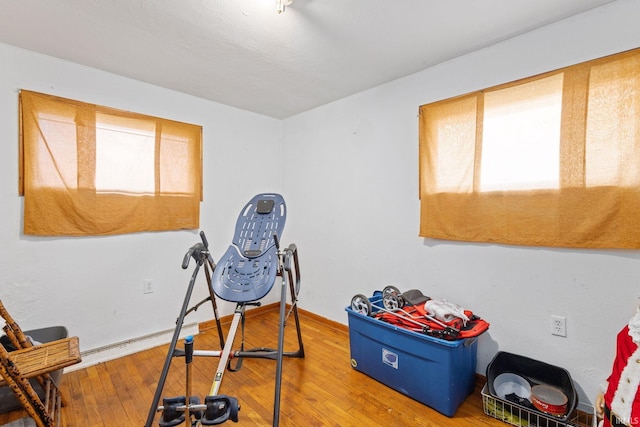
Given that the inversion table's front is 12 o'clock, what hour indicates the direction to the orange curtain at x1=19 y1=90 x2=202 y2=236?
The orange curtain is roughly at 4 o'clock from the inversion table.

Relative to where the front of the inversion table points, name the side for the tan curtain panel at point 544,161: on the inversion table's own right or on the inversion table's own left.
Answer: on the inversion table's own left

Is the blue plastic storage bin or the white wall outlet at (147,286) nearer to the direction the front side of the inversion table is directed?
the blue plastic storage bin

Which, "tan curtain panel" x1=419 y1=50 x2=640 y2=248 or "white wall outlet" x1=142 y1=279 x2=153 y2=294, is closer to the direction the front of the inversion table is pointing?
the tan curtain panel

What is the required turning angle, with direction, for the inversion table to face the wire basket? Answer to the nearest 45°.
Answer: approximately 45° to its left

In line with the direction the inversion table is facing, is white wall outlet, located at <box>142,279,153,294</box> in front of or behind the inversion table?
behind

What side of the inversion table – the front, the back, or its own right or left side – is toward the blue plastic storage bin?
left

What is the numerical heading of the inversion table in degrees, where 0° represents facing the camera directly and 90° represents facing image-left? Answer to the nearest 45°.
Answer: approximately 0°
